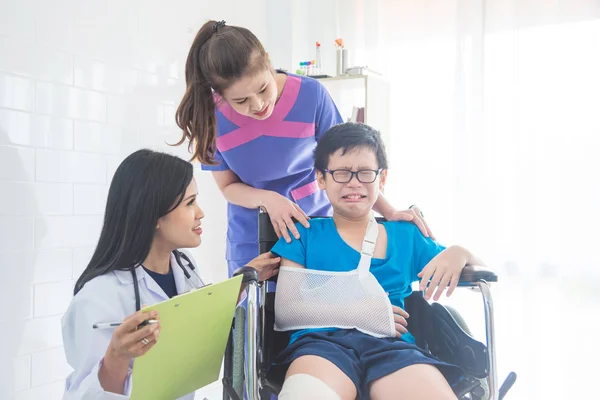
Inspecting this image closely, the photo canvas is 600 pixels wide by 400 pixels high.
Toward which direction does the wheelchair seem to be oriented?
toward the camera

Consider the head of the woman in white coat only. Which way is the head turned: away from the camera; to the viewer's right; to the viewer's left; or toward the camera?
to the viewer's right

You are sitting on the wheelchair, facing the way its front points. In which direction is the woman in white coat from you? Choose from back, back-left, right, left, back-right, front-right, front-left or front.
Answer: right

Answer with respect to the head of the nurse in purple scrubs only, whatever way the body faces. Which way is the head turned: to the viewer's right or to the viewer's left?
to the viewer's right
